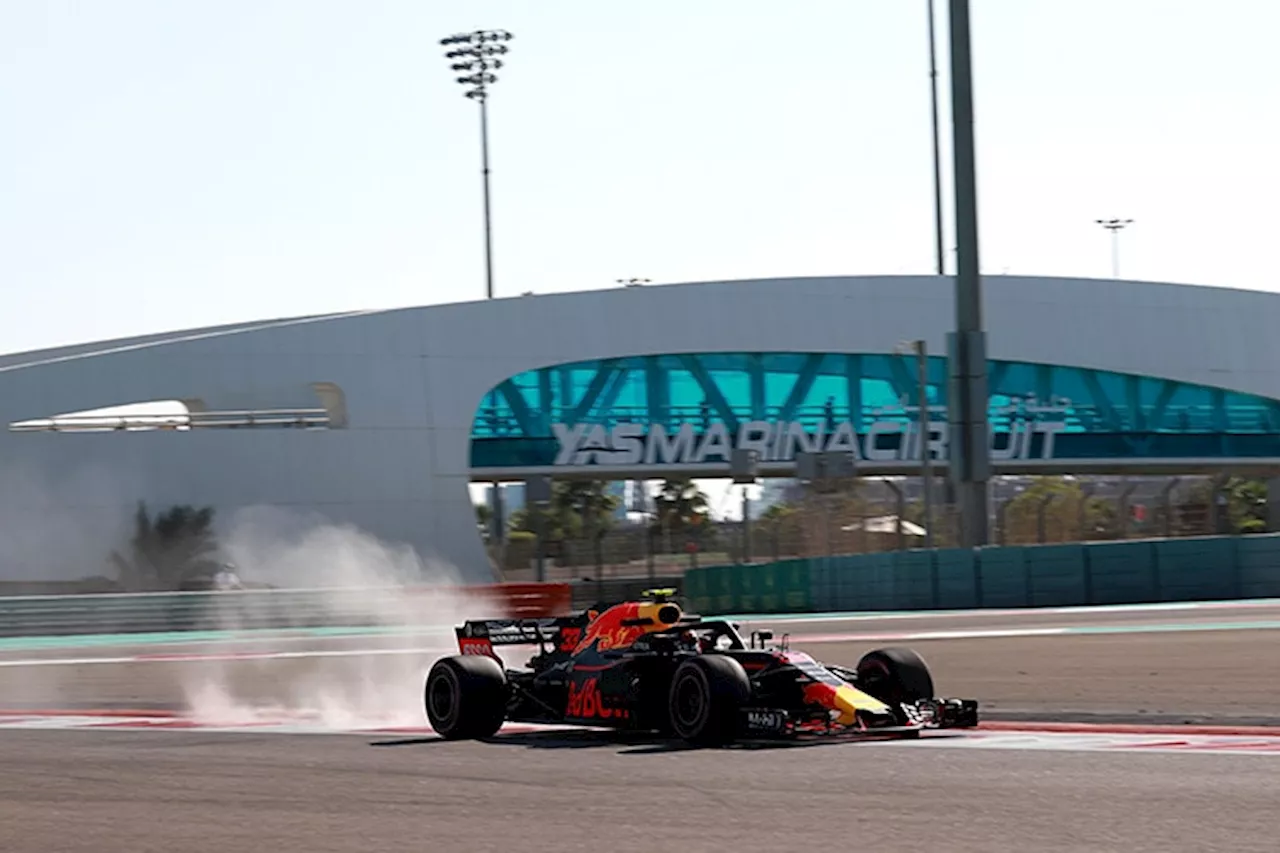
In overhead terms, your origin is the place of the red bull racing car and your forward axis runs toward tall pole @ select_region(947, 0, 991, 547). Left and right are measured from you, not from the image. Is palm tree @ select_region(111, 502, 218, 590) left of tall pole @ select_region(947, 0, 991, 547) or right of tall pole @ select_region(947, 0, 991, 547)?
left

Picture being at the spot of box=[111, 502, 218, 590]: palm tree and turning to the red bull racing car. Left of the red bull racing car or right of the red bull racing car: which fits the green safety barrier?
left

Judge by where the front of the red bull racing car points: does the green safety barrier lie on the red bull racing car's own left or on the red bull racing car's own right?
on the red bull racing car's own left

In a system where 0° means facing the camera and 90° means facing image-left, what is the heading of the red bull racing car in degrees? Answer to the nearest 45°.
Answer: approximately 315°

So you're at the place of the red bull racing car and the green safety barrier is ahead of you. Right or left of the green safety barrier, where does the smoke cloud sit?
left

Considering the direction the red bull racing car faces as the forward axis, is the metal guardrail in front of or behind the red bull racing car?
behind
